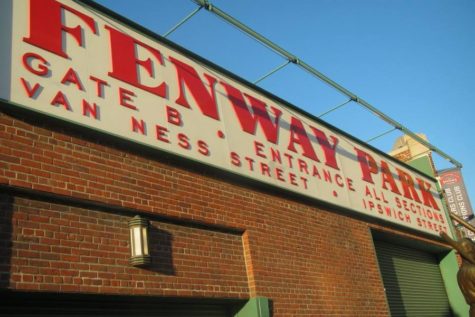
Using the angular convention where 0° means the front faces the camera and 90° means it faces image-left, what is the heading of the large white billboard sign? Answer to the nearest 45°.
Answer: approximately 315°

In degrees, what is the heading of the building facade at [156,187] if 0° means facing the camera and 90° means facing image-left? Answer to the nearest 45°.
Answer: approximately 315°
